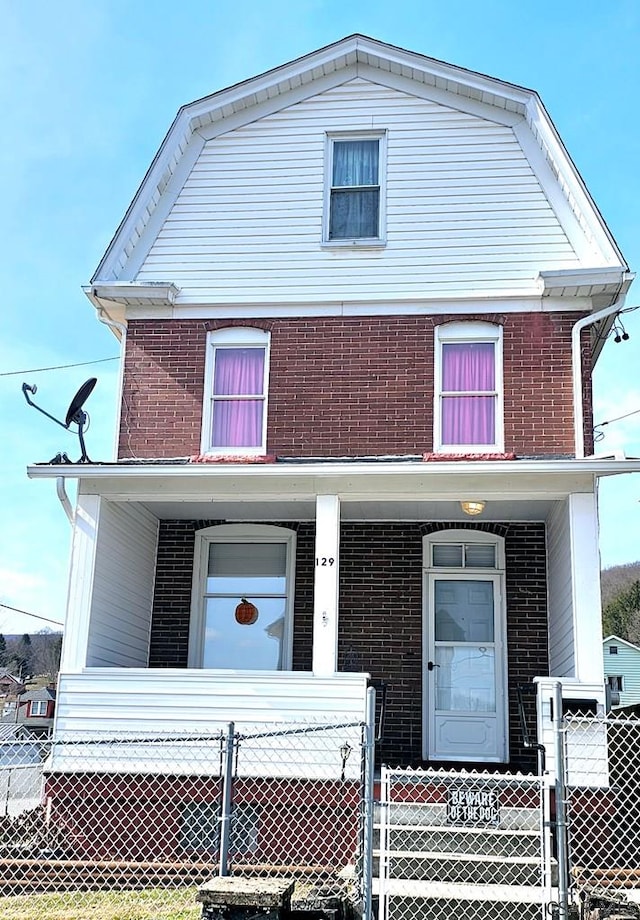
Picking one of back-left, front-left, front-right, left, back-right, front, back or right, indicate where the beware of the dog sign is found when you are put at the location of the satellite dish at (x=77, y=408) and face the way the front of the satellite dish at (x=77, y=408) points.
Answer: back-left

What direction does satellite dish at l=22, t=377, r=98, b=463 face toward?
to the viewer's left

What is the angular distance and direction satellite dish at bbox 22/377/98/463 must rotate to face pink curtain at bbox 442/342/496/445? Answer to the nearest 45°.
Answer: approximately 180°

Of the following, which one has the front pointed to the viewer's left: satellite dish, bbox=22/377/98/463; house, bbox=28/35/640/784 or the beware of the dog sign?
the satellite dish

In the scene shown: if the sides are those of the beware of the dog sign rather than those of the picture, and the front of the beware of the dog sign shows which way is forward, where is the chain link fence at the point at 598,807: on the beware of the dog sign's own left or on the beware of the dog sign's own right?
on the beware of the dog sign's own left

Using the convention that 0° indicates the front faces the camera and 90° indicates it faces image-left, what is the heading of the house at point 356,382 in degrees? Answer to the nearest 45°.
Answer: approximately 0°

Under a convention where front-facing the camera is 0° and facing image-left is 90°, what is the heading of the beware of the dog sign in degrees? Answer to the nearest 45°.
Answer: approximately 0°

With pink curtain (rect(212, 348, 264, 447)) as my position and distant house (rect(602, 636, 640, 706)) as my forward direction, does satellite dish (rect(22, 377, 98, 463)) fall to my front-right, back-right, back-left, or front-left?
back-left

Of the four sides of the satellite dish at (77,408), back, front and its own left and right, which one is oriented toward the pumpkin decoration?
back
